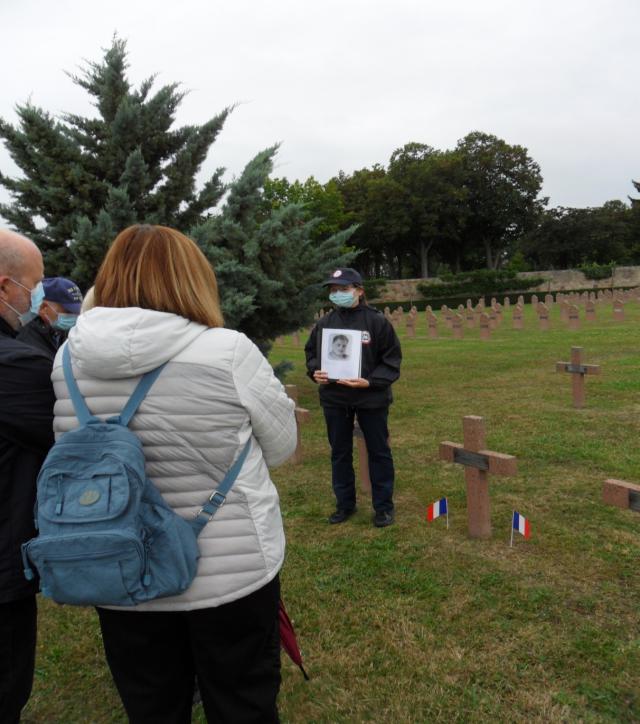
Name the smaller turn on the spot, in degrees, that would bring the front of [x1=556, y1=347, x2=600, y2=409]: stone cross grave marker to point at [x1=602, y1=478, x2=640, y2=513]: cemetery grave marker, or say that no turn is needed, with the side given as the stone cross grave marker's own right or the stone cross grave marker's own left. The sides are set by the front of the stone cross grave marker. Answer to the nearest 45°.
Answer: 0° — it already faces it

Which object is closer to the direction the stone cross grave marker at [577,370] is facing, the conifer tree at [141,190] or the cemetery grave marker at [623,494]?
the cemetery grave marker

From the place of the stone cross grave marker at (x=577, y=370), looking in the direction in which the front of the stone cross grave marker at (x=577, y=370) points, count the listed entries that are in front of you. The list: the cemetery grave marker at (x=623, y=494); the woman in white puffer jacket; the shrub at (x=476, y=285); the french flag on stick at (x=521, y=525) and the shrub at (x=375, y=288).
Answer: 3

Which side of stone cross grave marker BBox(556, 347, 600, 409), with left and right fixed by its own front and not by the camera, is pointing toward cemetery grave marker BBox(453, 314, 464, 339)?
back

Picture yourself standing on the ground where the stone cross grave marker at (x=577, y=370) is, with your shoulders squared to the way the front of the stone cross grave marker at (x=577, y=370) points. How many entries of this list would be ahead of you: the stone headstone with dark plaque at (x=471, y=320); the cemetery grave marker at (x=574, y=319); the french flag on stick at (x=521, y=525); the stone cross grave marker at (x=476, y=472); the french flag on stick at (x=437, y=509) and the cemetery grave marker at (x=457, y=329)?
3

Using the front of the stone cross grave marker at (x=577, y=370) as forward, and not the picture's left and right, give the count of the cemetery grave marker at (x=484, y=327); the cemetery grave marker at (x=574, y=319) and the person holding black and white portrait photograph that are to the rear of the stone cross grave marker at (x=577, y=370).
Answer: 2

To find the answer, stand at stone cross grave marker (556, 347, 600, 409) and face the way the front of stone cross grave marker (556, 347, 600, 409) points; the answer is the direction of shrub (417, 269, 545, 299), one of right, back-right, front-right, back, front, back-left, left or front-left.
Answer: back

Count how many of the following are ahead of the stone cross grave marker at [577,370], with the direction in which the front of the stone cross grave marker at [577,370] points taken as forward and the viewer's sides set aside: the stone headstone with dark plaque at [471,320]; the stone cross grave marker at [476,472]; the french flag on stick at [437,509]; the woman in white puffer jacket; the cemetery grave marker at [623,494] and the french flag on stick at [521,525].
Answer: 5

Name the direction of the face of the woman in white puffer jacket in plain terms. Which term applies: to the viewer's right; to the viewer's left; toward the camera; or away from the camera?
away from the camera

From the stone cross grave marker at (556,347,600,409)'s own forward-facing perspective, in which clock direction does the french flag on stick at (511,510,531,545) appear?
The french flag on stick is roughly at 12 o'clock from the stone cross grave marker.

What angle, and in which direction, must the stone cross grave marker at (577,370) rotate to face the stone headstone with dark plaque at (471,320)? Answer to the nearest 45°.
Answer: approximately 180°

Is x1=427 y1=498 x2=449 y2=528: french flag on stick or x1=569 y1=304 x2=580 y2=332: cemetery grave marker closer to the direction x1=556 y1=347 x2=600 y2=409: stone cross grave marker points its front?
the french flag on stick

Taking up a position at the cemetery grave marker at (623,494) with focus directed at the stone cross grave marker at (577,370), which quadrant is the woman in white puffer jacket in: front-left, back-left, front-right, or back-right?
back-left

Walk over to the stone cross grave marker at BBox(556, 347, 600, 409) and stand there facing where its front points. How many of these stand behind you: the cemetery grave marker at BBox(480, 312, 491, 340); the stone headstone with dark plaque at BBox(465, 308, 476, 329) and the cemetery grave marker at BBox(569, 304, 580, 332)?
3

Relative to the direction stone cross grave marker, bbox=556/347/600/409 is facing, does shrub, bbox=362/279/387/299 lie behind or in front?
behind

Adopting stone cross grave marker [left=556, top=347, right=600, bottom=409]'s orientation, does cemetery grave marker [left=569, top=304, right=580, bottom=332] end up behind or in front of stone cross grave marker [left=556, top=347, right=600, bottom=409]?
behind
